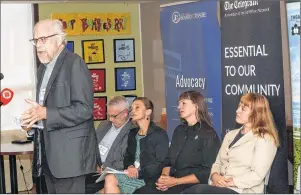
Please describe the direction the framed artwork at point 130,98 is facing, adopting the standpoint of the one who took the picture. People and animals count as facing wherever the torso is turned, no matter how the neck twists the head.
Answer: facing the viewer

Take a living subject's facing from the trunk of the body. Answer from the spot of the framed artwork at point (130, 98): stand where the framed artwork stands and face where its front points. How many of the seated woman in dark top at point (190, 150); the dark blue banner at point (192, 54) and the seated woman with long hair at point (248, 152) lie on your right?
0

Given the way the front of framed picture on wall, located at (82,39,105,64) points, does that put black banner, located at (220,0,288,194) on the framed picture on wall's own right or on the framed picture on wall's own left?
on the framed picture on wall's own left

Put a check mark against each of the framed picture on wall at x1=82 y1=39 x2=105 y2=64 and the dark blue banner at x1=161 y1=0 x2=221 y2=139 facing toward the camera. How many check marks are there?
2

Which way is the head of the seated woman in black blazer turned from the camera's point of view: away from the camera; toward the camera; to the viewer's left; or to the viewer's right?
to the viewer's left

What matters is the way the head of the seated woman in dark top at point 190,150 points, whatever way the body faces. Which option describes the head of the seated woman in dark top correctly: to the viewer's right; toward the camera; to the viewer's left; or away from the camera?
to the viewer's left

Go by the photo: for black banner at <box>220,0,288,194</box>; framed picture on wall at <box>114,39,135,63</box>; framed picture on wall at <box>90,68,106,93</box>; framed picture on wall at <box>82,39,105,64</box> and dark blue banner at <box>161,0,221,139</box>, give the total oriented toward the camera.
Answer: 5

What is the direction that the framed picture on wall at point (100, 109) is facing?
toward the camera

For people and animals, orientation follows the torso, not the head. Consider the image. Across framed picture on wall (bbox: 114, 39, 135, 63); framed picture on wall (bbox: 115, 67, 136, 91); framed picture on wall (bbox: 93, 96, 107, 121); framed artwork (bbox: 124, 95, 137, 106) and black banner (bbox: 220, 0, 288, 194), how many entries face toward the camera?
5

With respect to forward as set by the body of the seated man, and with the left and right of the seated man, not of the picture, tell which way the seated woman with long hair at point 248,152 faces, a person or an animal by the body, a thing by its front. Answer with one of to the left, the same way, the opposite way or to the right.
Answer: the same way

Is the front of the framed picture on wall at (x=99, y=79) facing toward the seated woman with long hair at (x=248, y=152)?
no

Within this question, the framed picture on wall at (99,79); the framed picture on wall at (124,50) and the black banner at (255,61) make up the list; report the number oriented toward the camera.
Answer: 3

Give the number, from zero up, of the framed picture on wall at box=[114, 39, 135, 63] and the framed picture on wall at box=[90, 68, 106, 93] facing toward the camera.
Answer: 2
